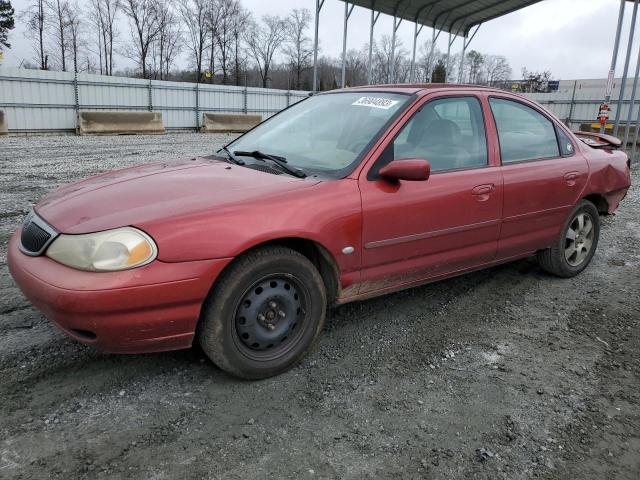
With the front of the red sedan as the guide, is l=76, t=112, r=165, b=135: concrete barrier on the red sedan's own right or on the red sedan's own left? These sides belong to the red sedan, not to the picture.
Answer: on the red sedan's own right

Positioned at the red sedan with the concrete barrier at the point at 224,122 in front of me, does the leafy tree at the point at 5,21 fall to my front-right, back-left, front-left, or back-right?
front-left

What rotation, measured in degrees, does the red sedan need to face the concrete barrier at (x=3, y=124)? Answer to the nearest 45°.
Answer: approximately 90° to its right

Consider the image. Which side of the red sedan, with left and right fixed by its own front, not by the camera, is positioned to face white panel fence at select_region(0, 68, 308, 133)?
right

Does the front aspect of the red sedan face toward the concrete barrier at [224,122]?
no

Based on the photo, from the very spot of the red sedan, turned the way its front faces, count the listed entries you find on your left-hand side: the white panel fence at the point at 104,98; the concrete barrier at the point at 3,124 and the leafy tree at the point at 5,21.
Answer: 0

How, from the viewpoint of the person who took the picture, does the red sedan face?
facing the viewer and to the left of the viewer

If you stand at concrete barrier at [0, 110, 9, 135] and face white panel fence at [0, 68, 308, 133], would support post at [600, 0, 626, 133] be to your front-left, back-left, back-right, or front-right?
front-right

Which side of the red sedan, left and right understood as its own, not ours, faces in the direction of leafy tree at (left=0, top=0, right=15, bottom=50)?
right

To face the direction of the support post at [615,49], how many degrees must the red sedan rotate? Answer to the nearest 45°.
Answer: approximately 180°
